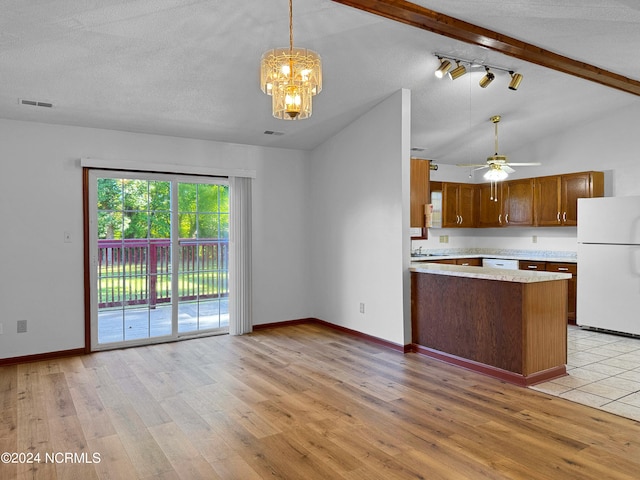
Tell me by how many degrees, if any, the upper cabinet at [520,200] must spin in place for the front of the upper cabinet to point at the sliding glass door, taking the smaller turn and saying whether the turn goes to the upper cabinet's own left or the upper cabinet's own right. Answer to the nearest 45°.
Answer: approximately 45° to the upper cabinet's own right

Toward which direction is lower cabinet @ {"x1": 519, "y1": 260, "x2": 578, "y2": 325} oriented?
toward the camera

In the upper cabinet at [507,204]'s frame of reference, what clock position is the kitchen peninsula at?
The kitchen peninsula is roughly at 12 o'clock from the upper cabinet.

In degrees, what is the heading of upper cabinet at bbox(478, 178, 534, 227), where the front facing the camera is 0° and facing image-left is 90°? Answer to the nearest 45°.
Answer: approximately 0°

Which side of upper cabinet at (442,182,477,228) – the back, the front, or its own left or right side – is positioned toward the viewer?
front

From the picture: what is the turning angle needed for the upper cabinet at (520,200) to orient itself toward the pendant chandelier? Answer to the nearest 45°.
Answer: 0° — it already faces it

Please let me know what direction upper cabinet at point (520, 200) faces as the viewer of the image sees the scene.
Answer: facing the viewer

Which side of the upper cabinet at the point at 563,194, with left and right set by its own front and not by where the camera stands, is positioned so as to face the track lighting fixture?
front

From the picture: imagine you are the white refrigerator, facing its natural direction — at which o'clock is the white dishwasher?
The white dishwasher is roughly at 4 o'clock from the white refrigerator.

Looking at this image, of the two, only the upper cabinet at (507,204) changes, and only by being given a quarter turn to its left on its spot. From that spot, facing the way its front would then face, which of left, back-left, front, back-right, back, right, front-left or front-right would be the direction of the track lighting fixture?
right

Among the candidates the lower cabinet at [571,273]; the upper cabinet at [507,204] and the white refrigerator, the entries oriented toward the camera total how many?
3

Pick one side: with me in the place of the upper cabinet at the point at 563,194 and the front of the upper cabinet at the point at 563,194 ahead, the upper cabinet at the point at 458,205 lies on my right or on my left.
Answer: on my right

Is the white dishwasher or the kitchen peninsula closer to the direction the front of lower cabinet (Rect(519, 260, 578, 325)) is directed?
the kitchen peninsula

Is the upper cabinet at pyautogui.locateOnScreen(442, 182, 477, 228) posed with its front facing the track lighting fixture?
yes

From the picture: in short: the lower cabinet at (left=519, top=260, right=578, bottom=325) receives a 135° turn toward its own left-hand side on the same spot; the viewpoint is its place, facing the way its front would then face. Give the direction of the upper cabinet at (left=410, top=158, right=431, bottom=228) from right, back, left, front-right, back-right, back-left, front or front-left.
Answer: back
